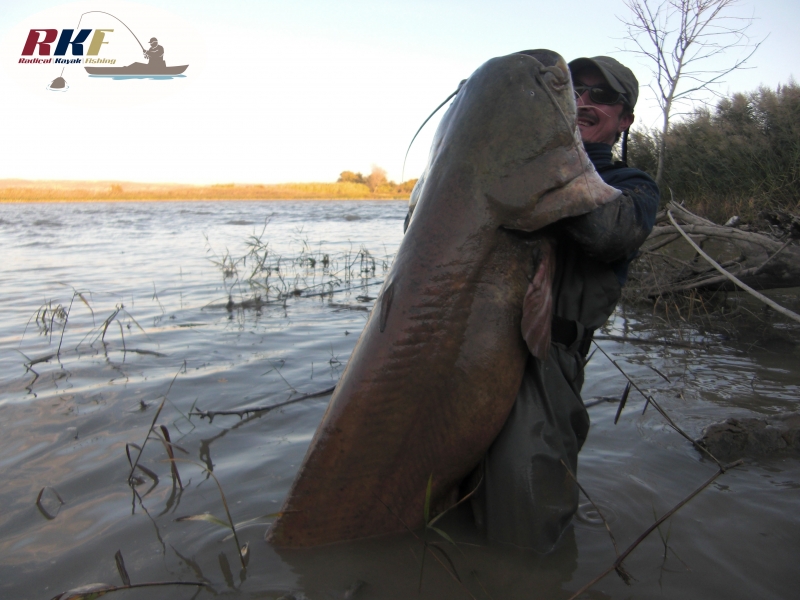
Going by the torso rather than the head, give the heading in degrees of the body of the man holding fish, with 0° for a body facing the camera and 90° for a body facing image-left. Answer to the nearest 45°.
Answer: approximately 45°

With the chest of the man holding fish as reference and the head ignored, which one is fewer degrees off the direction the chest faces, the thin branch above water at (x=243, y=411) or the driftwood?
the thin branch above water

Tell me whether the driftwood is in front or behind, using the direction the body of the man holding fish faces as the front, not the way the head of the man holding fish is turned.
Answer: behind

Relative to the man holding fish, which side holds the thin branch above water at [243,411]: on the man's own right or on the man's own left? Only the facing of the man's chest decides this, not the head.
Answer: on the man's own right
